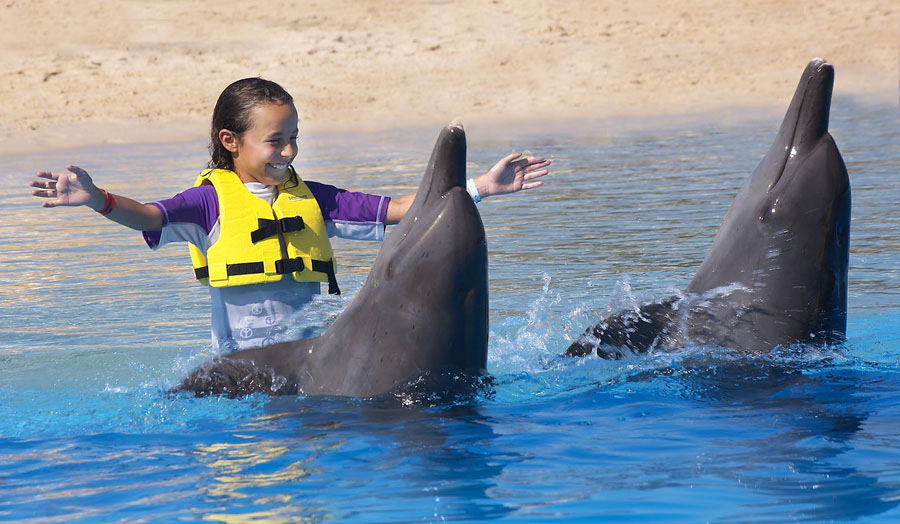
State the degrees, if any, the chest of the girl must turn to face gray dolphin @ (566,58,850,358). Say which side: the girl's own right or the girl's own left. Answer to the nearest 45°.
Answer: approximately 45° to the girl's own left

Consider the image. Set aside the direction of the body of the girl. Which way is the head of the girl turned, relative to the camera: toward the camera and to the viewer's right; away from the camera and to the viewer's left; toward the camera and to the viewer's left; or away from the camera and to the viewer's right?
toward the camera and to the viewer's right

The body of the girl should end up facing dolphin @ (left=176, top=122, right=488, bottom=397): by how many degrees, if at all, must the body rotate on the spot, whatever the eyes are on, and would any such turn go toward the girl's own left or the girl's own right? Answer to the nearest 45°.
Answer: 0° — they already face it

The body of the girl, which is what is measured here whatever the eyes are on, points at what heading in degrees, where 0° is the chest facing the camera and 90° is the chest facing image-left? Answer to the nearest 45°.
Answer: approximately 315°

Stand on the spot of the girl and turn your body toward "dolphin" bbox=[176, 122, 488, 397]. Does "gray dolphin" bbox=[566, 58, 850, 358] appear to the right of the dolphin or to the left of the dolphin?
left
